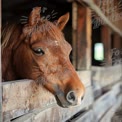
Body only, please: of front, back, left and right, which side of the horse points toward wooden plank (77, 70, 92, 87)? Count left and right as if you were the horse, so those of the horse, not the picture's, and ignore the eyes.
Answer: left

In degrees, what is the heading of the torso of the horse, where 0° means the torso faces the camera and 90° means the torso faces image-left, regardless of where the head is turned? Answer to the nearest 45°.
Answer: approximately 315°

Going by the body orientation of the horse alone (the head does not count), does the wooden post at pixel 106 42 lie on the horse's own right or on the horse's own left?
on the horse's own left

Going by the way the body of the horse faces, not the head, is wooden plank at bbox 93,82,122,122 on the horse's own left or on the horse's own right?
on the horse's own left

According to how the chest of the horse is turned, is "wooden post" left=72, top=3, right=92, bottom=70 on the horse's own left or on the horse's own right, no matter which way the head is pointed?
on the horse's own left

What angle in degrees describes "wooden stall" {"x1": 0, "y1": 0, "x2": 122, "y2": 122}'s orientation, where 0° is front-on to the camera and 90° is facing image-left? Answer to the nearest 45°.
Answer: approximately 315°
